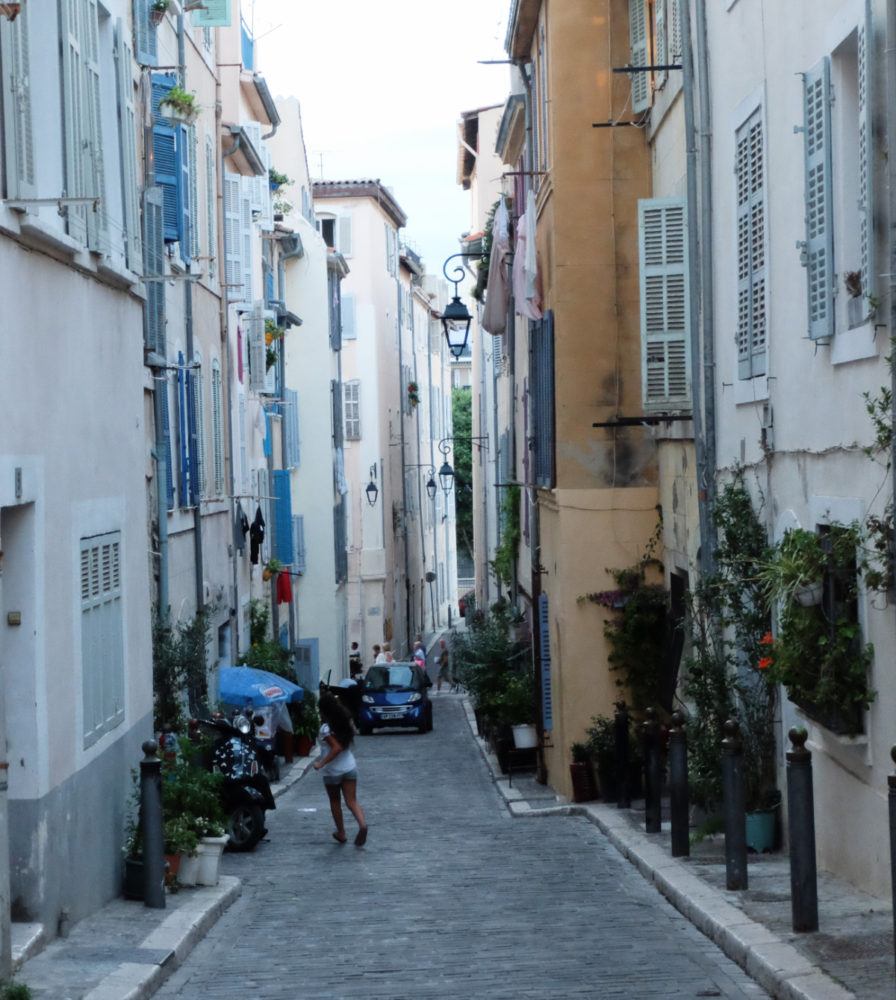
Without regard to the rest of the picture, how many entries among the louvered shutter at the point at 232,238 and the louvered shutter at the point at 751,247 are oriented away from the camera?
0

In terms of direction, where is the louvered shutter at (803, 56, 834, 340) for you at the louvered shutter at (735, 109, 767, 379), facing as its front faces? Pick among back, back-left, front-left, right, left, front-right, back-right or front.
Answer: front-left

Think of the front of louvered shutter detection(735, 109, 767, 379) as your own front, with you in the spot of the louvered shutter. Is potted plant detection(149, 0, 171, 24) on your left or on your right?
on your right

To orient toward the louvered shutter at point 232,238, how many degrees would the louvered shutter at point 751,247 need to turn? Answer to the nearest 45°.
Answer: approximately 90° to its right

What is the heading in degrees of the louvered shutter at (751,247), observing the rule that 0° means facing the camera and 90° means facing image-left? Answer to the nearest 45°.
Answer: approximately 45°

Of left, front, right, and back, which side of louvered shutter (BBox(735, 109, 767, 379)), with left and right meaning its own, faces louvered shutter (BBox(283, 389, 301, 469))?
right

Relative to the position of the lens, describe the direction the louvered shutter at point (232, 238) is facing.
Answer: facing the viewer and to the right of the viewer

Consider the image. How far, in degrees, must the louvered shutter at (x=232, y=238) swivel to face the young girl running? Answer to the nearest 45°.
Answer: approximately 45° to its right

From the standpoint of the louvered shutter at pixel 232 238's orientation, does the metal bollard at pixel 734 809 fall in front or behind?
in front

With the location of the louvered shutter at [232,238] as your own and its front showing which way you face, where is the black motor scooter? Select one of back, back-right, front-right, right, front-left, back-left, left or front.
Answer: front-right

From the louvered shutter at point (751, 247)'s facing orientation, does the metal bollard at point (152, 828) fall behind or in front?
in front

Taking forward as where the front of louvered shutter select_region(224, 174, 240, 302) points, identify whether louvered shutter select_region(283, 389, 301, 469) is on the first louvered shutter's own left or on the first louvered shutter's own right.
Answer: on the first louvered shutter's own left

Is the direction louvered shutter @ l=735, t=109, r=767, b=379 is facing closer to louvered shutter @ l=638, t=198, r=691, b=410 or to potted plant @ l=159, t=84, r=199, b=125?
the potted plant
